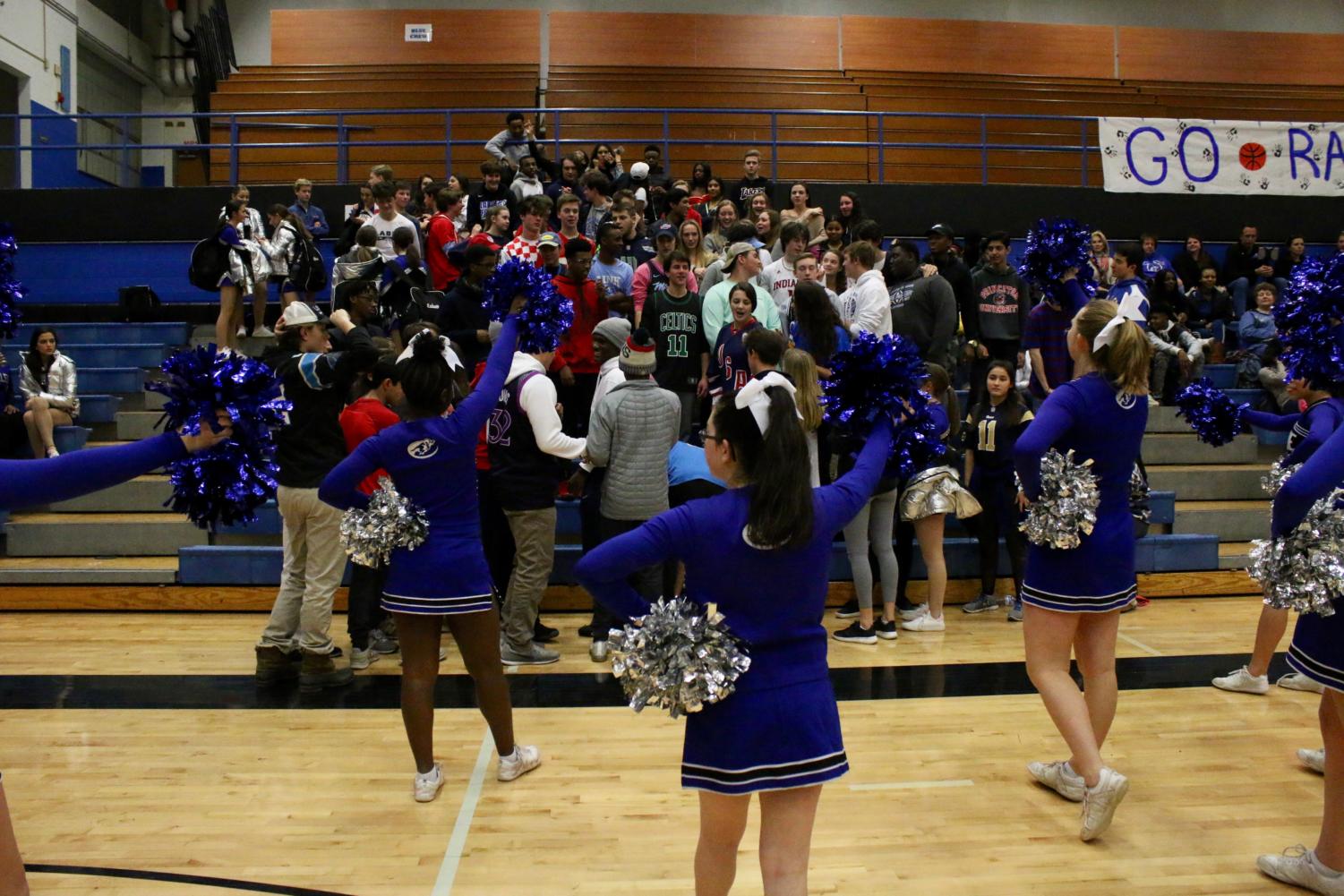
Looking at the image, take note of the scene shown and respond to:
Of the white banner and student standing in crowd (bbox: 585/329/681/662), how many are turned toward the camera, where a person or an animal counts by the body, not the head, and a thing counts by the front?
1

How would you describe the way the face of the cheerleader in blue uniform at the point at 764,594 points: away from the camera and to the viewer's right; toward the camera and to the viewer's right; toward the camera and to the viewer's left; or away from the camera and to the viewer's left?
away from the camera and to the viewer's left

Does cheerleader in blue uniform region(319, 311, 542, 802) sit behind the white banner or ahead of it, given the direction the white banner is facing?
ahead

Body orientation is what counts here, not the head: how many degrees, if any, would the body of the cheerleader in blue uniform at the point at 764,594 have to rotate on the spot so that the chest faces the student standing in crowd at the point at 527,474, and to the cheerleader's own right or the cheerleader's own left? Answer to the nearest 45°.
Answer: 0° — they already face them

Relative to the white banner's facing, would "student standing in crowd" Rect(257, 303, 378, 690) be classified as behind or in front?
in front

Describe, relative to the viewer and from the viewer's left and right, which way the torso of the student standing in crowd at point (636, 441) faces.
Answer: facing away from the viewer

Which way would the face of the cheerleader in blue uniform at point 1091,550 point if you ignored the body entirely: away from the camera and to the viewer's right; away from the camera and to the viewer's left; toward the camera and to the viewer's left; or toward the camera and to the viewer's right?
away from the camera and to the viewer's left

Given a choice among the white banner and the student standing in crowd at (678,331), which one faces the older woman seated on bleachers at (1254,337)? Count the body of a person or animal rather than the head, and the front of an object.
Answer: the white banner

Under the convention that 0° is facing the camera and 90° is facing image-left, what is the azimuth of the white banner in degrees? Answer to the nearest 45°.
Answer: approximately 0°

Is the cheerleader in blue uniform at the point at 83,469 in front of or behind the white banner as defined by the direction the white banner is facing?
in front

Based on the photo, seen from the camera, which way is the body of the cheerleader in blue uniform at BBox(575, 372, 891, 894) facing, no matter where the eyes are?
away from the camera

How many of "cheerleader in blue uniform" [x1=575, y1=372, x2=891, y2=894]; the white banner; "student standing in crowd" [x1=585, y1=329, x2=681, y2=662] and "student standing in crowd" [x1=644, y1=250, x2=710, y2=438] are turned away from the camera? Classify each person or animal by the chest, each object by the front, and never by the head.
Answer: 2

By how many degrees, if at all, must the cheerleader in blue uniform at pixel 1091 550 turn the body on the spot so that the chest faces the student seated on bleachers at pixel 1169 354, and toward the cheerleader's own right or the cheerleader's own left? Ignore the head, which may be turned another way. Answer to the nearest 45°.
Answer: approximately 45° to the cheerleader's own right

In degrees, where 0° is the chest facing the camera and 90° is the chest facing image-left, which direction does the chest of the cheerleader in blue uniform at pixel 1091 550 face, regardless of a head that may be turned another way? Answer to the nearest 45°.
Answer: approximately 135°
